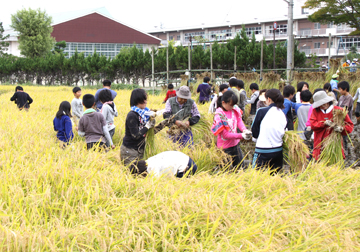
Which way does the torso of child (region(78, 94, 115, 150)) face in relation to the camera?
away from the camera

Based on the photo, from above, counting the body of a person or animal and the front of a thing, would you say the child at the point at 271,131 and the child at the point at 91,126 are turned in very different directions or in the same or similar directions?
same or similar directions

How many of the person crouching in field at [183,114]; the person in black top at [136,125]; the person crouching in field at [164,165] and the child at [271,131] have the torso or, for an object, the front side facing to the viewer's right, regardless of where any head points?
1

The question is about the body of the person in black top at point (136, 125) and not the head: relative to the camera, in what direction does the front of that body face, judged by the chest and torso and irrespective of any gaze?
to the viewer's right

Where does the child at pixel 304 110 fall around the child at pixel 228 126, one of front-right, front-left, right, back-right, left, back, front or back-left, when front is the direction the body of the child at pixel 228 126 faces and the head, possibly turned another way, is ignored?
left

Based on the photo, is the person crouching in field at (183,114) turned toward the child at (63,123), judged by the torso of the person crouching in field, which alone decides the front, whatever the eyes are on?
no

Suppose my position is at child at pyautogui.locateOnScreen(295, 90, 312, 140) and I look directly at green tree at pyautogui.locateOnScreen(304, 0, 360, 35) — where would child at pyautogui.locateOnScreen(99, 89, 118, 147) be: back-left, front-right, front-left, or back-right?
back-left

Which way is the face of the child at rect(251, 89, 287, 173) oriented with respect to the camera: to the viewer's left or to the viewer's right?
to the viewer's left

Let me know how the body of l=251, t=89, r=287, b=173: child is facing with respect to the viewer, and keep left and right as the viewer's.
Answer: facing away from the viewer and to the left of the viewer

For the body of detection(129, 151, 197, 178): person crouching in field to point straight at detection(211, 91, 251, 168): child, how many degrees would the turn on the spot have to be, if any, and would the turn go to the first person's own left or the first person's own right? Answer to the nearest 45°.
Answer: approximately 135° to the first person's own right

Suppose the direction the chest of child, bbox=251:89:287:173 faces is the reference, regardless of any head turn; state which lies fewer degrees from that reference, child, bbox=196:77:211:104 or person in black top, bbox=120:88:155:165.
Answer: the child

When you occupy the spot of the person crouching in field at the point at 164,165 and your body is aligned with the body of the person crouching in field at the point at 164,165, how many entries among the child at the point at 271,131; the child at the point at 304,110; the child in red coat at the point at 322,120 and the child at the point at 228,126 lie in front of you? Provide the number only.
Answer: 0

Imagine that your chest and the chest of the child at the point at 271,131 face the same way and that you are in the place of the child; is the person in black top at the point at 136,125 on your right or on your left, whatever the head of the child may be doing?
on your left

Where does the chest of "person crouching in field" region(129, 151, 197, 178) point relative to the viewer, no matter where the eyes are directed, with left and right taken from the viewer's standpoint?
facing to the left of the viewer

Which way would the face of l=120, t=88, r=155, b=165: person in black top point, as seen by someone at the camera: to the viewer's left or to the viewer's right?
to the viewer's right
